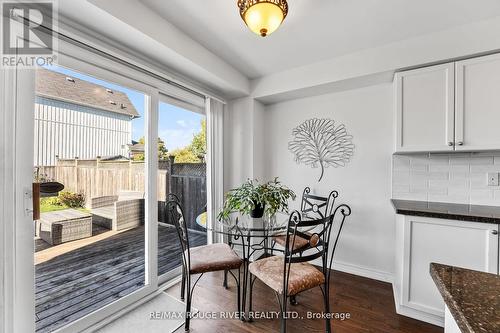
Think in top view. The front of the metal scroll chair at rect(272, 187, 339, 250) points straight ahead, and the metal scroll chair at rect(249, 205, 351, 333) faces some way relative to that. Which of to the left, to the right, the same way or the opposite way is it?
to the right

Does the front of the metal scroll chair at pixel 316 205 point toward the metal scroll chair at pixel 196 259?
yes

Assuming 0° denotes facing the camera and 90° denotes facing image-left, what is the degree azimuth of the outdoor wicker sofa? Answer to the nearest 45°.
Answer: approximately 45°

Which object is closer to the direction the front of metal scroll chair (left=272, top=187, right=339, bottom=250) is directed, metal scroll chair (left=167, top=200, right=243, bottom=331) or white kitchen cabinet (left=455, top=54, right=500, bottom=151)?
the metal scroll chair

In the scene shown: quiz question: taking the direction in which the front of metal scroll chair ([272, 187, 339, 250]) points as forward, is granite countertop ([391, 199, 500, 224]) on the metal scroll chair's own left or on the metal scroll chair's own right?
on the metal scroll chair's own left

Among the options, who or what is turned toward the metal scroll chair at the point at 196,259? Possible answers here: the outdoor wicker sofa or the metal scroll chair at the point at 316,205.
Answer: the metal scroll chair at the point at 316,205

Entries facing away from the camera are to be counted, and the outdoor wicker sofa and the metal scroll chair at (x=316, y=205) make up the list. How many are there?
0

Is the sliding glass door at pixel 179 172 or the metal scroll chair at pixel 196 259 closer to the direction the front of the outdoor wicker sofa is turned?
the metal scroll chair

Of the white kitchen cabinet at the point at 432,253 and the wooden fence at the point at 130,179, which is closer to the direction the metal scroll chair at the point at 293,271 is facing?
the wooden fence

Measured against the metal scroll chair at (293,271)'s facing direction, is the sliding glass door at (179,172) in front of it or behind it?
in front

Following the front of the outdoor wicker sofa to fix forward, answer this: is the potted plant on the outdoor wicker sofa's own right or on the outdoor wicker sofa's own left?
on the outdoor wicker sofa's own left
